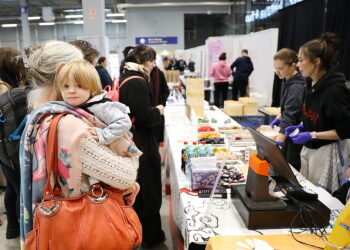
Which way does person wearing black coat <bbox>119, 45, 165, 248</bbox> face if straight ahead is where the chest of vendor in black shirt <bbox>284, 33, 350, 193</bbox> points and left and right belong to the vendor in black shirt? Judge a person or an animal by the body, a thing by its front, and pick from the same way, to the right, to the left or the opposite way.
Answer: the opposite way

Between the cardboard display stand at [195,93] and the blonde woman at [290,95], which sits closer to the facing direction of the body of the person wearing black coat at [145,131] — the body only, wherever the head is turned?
the blonde woman

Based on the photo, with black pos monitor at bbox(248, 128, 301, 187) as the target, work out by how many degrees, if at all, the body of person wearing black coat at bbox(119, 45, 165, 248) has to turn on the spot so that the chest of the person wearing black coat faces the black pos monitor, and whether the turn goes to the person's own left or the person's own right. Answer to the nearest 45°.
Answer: approximately 45° to the person's own right

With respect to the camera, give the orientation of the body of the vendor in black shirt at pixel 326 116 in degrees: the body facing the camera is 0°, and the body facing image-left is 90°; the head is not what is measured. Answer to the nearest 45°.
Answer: approximately 45°
